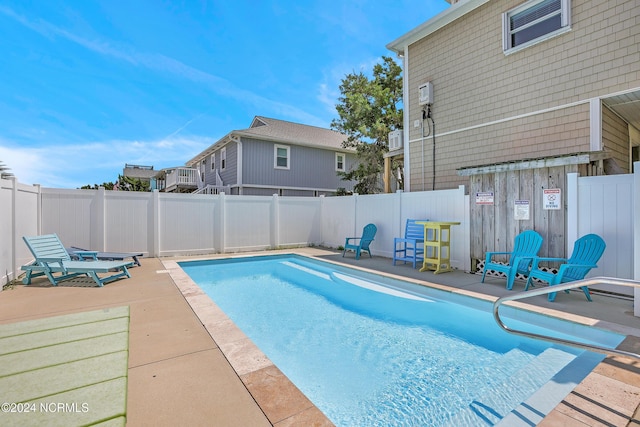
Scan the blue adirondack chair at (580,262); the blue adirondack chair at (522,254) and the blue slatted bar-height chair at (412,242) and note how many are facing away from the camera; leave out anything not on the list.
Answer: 0

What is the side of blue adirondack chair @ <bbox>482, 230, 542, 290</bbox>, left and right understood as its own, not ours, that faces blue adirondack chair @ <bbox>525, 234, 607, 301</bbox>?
left

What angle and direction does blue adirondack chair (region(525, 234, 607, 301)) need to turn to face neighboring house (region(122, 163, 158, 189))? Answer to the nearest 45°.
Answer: approximately 45° to its right

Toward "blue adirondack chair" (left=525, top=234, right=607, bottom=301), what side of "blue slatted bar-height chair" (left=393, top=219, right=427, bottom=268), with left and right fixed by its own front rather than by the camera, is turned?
left

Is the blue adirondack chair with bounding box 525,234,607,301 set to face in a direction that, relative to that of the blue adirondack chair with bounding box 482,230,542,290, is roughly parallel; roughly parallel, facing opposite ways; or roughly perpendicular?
roughly parallel

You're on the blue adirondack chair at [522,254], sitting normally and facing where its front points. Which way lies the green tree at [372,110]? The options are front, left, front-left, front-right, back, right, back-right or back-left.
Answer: right

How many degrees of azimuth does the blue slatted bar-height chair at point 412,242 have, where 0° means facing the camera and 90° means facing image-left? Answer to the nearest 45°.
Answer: approximately 45°

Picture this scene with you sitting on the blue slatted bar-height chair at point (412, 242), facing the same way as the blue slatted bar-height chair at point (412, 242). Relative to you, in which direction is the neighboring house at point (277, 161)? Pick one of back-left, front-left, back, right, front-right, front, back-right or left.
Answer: right

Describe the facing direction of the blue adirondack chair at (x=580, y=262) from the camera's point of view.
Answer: facing the viewer and to the left of the viewer

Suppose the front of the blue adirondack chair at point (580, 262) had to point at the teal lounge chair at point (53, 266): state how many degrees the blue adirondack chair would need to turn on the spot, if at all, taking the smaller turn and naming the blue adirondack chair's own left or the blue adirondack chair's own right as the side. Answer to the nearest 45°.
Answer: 0° — it already faces it

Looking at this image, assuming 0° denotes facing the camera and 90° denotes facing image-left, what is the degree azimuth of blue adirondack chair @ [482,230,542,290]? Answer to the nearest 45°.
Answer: approximately 45°

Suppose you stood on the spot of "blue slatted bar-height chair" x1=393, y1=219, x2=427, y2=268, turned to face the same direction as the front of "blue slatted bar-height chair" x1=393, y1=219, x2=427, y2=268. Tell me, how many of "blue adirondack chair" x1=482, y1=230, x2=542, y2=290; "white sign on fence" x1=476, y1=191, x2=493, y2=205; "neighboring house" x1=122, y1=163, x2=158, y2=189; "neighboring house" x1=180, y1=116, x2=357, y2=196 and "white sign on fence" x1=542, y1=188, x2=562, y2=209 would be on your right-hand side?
2

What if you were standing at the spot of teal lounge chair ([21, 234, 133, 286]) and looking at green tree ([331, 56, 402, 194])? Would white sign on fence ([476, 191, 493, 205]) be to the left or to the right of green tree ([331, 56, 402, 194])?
right
